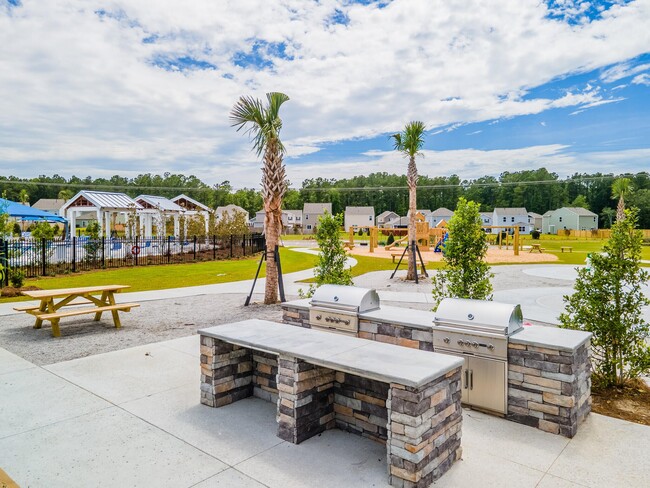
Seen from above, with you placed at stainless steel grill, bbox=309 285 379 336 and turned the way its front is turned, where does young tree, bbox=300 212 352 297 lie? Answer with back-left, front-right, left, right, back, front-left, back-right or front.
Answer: back-right

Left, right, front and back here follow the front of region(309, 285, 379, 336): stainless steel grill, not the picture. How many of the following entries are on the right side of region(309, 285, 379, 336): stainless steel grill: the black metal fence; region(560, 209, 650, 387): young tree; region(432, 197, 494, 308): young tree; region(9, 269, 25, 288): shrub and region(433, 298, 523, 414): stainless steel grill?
2

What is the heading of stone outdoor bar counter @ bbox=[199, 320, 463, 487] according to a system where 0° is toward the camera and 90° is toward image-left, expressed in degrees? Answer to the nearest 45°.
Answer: approximately 45°

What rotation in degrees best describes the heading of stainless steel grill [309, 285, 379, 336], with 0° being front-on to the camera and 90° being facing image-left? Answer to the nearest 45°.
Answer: approximately 45°

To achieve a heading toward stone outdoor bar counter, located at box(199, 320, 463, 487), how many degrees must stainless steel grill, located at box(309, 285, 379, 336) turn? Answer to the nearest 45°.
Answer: approximately 45° to its left

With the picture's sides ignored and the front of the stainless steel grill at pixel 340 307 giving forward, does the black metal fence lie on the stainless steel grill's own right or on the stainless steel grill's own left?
on the stainless steel grill's own right

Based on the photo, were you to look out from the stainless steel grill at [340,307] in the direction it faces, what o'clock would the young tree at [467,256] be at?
The young tree is roughly at 7 o'clock from the stainless steel grill.

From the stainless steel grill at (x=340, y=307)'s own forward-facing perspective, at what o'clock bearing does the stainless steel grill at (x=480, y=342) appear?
the stainless steel grill at (x=480, y=342) is roughly at 9 o'clock from the stainless steel grill at (x=340, y=307).

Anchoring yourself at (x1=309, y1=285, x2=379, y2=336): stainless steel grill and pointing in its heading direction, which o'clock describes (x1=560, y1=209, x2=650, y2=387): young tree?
The young tree is roughly at 8 o'clock from the stainless steel grill.

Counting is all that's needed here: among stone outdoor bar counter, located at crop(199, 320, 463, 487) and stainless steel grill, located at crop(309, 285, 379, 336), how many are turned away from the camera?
0

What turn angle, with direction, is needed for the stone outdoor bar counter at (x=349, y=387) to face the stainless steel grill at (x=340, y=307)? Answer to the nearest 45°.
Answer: approximately 135° to its right

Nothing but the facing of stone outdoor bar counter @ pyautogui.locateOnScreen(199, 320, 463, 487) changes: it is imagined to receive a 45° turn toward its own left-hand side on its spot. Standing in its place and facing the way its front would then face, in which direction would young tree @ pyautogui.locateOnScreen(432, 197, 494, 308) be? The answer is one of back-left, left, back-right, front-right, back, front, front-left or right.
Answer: back-left

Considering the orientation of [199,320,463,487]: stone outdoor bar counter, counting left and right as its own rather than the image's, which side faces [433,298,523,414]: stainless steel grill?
back

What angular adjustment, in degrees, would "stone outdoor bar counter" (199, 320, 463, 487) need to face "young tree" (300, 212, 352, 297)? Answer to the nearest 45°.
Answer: approximately 135° to its right

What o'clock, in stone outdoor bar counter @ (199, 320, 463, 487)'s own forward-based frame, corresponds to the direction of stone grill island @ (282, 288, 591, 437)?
stone grill island @ (282, 288, 591, 437) is roughly at 7 o'clock from stone outdoor bar counter @ (199, 320, 463, 487).

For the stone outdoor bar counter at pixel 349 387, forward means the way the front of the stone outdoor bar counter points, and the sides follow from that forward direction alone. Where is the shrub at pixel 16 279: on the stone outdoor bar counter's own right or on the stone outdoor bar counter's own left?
on the stone outdoor bar counter's own right
